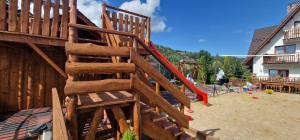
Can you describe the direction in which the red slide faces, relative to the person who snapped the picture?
facing to the right of the viewer

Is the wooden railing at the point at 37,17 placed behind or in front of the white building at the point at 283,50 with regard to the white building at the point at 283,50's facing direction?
in front

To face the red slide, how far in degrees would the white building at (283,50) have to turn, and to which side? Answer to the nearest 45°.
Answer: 0° — it already faces it

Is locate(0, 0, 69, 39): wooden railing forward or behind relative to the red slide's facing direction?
behind

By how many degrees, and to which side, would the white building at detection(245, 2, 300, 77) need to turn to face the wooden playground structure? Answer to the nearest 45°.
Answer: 0° — it already faces it

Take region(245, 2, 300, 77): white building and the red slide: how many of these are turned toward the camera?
1

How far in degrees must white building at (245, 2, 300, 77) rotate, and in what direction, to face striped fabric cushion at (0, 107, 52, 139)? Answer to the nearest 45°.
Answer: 0° — it already faces it

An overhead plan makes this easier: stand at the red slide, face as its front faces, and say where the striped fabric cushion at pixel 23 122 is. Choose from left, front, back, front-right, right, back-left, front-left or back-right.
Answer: back

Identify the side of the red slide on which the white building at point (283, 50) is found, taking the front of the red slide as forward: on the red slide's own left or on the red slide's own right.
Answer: on the red slide's own left

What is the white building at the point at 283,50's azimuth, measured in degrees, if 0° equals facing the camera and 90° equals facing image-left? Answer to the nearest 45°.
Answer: approximately 0°
